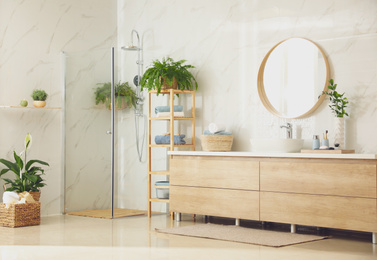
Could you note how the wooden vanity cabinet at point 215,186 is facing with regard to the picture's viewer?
facing the viewer and to the left of the viewer

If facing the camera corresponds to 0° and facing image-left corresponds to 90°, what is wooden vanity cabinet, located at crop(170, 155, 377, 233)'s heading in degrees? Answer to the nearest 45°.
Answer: approximately 45°

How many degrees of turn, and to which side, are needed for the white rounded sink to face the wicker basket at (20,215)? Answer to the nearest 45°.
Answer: approximately 90° to its right

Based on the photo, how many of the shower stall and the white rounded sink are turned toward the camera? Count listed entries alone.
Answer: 2

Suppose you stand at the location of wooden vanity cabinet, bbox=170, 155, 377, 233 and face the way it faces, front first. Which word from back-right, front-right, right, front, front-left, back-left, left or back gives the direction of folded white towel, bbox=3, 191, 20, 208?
front-right

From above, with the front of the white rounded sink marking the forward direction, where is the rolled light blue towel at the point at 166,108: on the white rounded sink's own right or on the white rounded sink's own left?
on the white rounded sink's own right

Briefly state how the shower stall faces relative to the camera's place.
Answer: facing the viewer

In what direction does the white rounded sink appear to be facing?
toward the camera
